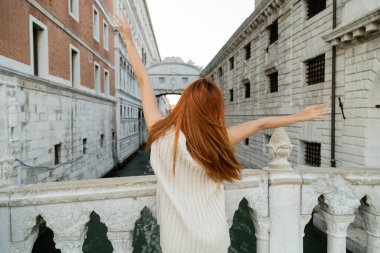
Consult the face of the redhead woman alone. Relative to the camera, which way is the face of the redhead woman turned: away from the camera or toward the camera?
away from the camera

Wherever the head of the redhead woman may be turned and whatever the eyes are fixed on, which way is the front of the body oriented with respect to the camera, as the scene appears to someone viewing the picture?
away from the camera
